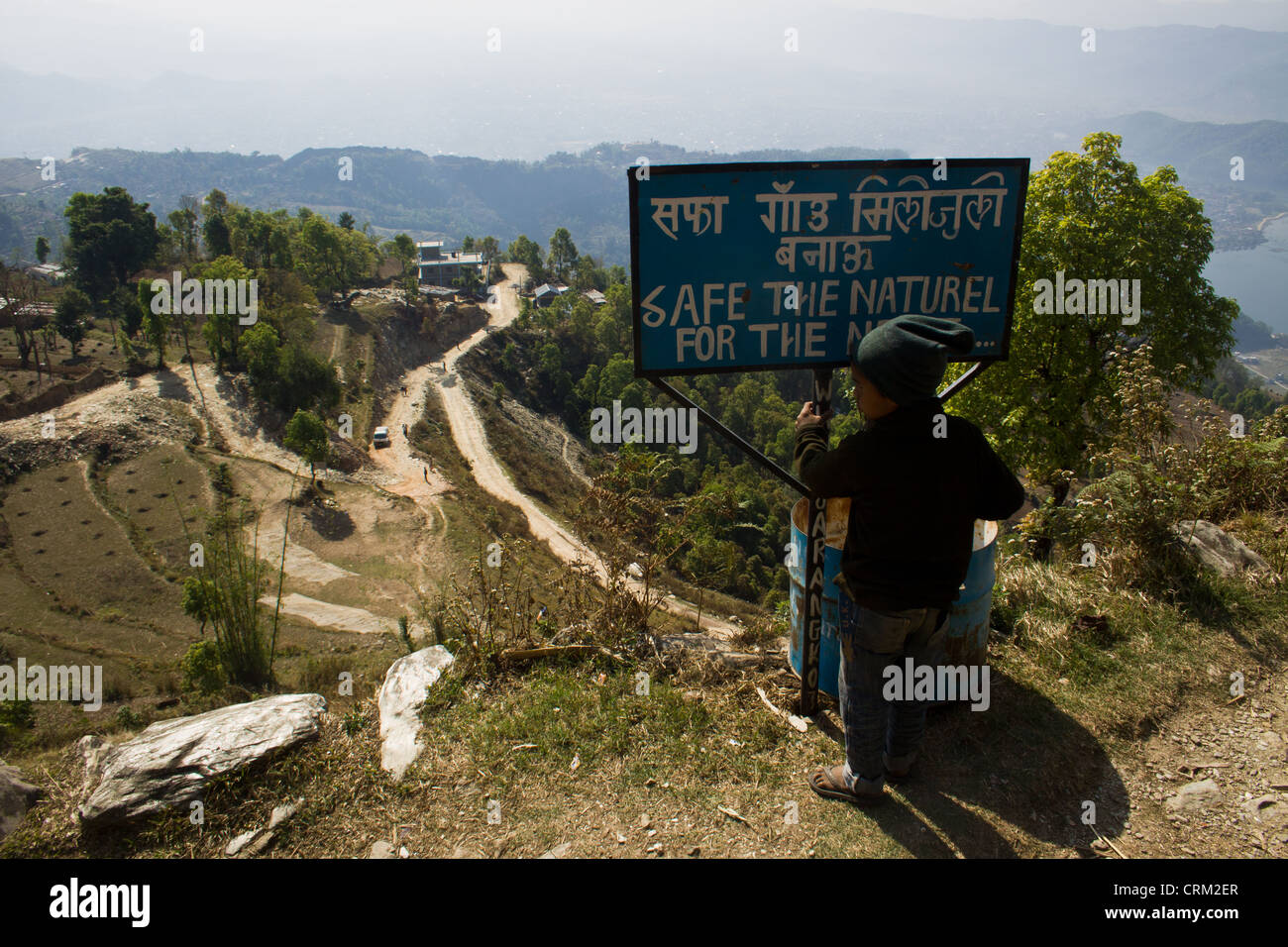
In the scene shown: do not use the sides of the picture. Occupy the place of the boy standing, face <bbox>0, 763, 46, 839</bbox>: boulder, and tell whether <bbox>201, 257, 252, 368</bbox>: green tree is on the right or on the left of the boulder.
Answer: right

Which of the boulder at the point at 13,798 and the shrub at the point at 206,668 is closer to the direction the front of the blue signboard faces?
the boulder

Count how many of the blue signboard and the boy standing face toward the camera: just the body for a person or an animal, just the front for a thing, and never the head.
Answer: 1

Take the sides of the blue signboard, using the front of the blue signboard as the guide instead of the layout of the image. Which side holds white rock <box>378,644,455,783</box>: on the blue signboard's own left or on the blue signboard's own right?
on the blue signboard's own right

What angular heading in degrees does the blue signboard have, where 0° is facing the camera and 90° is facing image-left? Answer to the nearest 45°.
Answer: approximately 0°

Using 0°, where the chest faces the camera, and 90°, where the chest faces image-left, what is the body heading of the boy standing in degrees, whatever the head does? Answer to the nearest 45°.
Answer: approximately 135°

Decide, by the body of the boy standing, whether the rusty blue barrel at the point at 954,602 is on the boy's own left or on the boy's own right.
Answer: on the boy's own right

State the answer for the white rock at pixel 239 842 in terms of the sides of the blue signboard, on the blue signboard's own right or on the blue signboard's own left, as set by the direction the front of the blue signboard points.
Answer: on the blue signboard's own right

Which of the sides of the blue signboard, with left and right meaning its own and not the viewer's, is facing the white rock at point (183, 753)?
right
